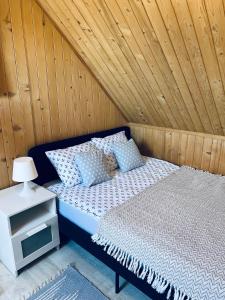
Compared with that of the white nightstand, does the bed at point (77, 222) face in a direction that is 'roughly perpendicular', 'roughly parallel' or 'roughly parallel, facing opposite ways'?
roughly parallel

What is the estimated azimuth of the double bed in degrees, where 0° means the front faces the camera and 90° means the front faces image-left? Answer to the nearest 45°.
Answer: approximately 315°

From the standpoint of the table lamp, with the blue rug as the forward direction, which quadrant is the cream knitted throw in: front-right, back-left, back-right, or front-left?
front-left

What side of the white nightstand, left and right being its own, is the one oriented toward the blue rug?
front

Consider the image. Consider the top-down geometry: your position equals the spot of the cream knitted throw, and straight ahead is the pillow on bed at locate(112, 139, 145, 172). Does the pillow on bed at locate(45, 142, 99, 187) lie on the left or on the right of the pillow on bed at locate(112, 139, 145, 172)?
left
